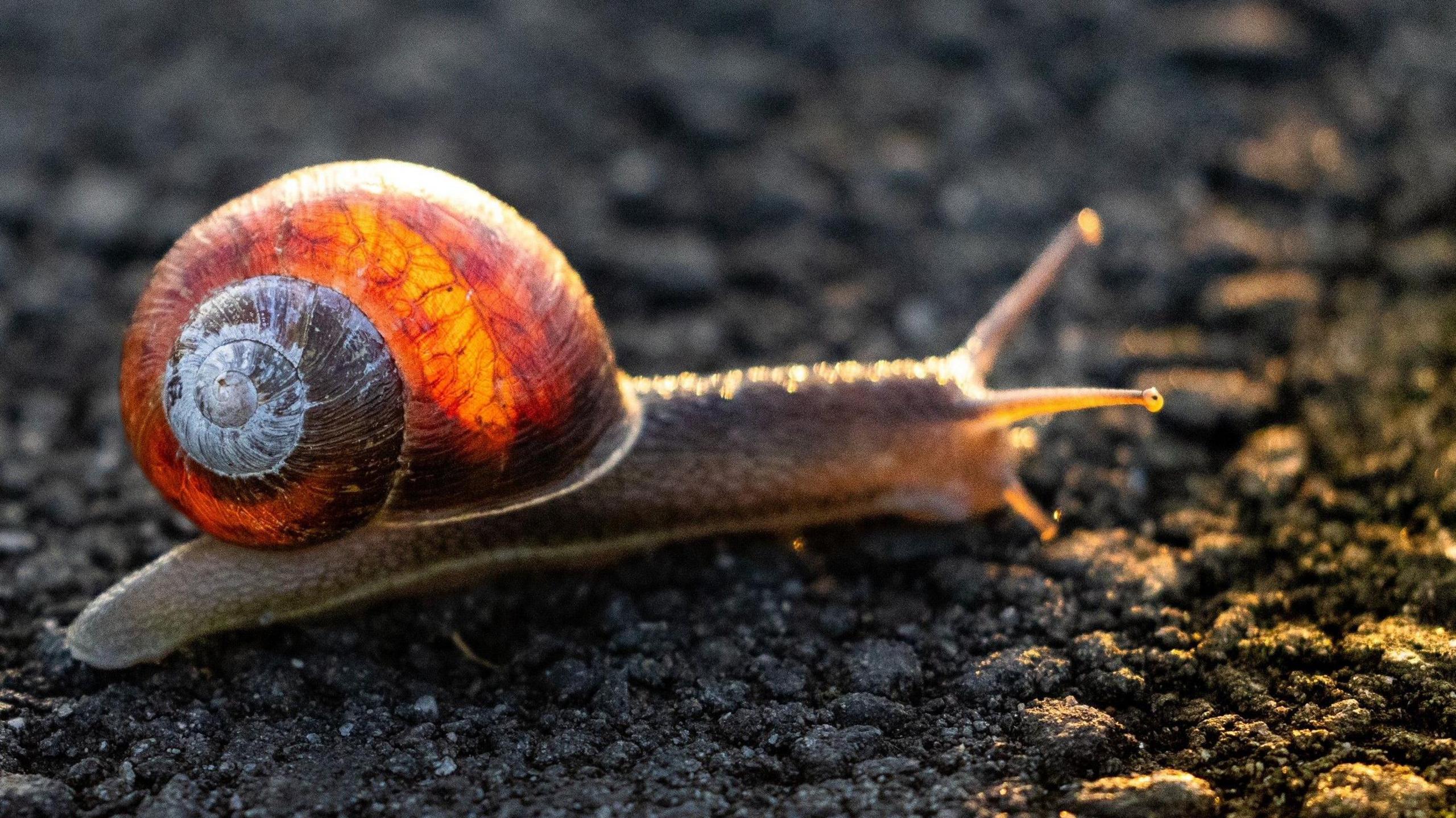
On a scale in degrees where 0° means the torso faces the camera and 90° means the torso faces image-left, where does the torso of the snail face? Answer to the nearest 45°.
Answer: approximately 270°
